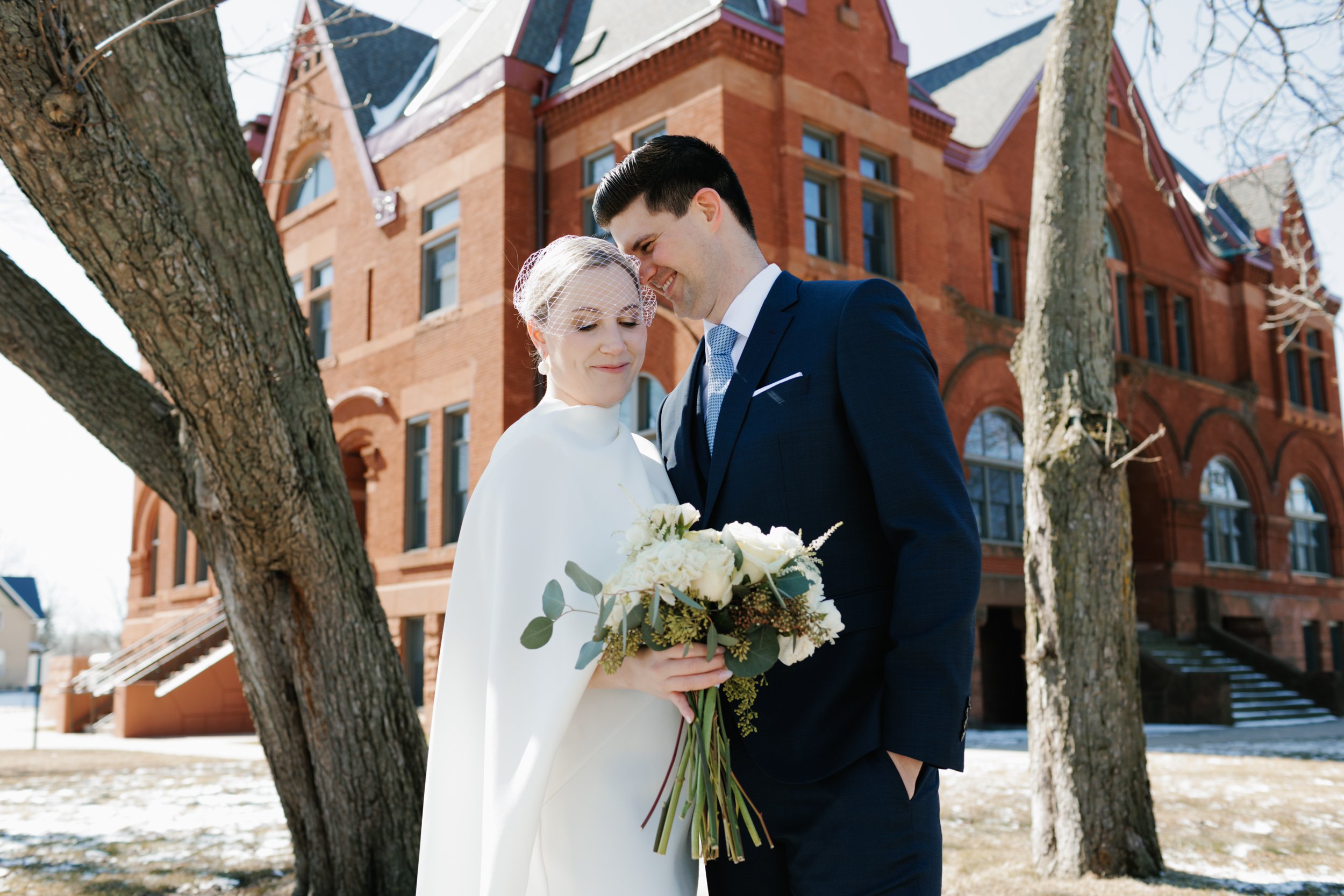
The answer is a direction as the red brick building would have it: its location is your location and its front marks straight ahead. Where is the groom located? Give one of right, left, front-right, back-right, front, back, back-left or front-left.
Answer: front-right

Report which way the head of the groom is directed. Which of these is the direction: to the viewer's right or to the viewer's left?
to the viewer's left

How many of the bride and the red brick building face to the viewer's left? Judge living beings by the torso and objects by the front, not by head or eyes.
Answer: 0

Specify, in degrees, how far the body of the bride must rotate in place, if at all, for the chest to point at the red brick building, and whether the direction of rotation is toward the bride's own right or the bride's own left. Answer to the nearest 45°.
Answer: approximately 135° to the bride's own left

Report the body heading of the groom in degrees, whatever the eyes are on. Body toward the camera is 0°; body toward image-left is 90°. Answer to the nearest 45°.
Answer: approximately 45°

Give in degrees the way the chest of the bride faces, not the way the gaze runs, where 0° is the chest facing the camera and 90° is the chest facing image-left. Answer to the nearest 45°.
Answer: approximately 315°

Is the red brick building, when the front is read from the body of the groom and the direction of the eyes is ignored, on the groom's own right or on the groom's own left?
on the groom's own right

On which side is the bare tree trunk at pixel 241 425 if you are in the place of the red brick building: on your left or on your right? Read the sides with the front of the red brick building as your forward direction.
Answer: on your right

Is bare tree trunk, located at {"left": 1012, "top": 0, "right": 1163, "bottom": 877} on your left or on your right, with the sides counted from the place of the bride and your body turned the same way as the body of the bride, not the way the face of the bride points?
on your left

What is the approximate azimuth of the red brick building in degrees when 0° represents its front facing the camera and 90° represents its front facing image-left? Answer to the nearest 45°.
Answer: approximately 315°

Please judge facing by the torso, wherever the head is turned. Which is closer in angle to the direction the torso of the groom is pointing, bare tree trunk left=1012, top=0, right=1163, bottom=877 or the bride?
the bride
